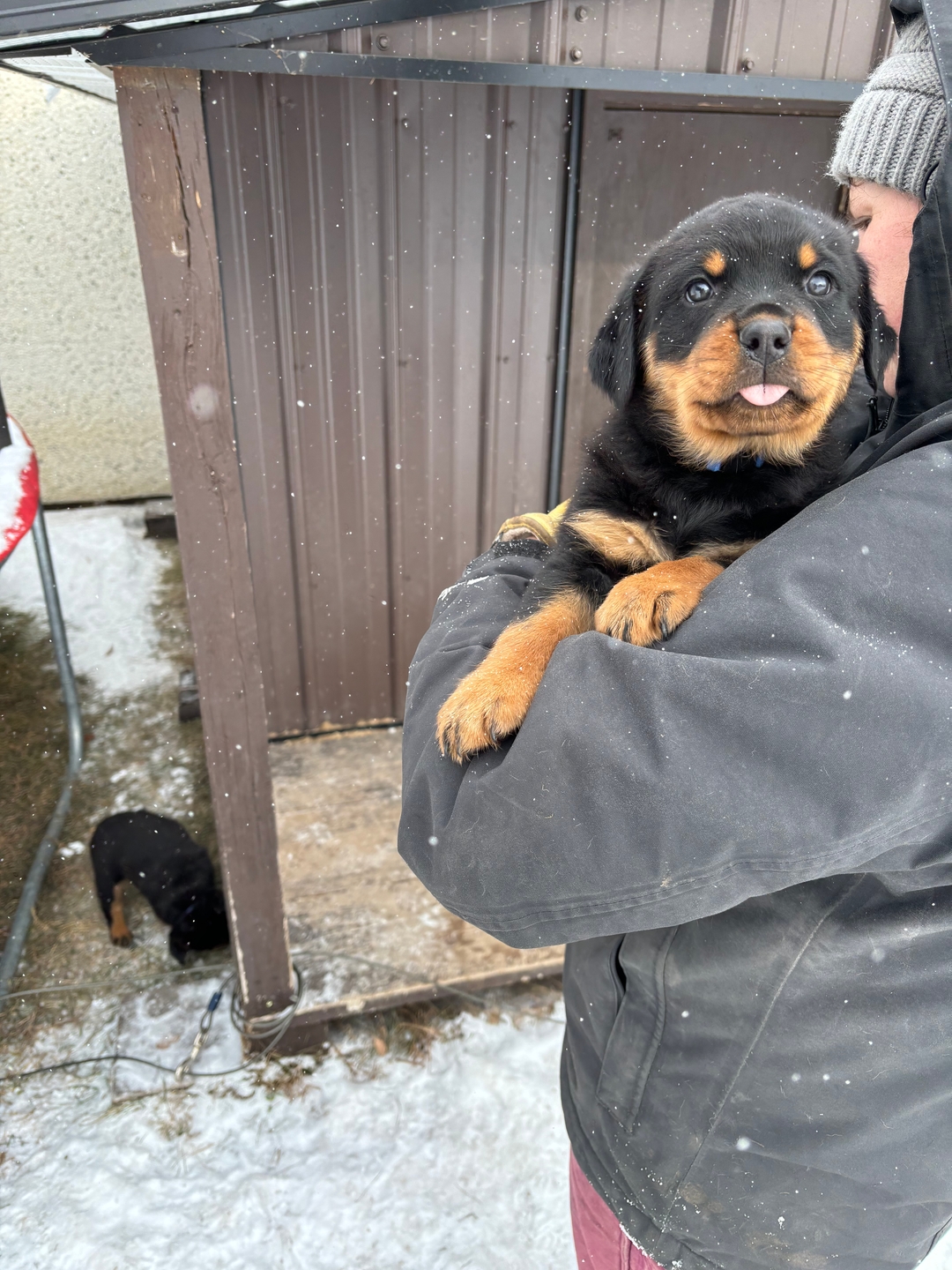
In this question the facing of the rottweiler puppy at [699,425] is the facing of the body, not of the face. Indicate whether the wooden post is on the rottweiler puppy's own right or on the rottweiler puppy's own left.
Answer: on the rottweiler puppy's own right

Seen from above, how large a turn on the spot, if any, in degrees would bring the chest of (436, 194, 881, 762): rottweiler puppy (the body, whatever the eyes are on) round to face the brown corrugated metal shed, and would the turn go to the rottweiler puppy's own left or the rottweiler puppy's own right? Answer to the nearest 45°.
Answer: approximately 135° to the rottweiler puppy's own right

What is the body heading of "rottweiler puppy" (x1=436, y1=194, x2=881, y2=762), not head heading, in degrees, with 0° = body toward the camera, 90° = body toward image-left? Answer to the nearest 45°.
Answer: approximately 0°

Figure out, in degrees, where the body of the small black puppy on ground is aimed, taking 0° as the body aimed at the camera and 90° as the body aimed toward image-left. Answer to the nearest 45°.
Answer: approximately 315°
